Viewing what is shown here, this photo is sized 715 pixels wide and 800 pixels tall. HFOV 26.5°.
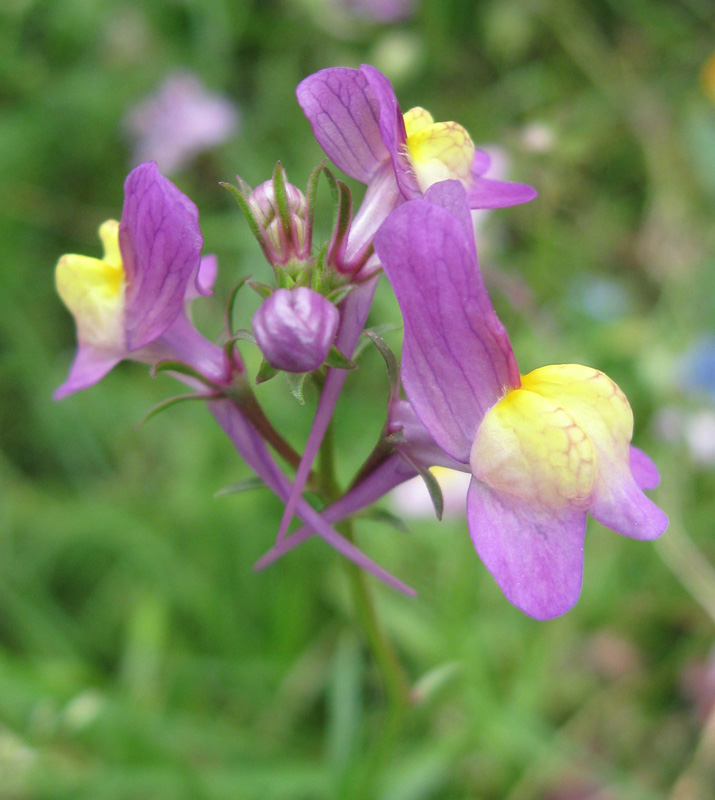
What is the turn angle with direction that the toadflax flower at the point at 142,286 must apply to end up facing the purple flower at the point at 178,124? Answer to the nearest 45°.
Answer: approximately 90° to its right

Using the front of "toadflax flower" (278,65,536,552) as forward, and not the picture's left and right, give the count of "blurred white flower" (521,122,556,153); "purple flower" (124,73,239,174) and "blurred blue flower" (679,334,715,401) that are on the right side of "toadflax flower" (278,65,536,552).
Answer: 0

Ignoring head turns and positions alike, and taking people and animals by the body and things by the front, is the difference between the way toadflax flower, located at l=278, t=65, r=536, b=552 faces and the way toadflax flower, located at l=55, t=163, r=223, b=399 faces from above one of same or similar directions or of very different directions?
very different directions

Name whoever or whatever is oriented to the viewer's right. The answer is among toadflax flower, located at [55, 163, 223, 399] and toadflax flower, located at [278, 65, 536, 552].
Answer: toadflax flower, located at [278, 65, 536, 552]

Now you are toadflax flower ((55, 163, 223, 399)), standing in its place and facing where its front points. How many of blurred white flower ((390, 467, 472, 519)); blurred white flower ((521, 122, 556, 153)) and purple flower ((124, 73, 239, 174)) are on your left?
0

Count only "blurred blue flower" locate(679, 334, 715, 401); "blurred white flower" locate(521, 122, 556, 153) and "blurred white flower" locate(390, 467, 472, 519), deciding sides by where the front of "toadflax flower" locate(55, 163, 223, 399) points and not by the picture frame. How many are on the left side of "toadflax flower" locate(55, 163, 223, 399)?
0

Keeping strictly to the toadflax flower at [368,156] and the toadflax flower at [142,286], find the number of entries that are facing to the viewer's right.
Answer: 1

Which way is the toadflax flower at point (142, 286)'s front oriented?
to the viewer's left

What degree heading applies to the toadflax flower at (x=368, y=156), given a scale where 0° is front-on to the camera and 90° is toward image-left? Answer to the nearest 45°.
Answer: approximately 270°
